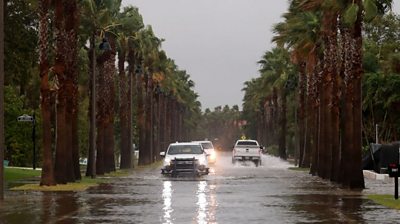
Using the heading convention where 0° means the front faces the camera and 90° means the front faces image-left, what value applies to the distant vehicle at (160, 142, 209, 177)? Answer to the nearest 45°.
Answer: approximately 0°
